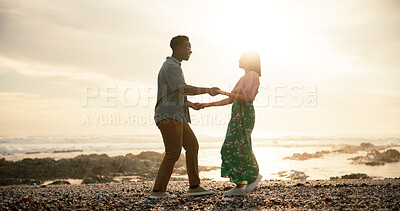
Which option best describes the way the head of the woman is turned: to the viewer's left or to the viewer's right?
to the viewer's left

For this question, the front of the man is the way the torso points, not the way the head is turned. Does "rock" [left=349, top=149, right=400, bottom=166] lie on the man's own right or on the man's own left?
on the man's own left

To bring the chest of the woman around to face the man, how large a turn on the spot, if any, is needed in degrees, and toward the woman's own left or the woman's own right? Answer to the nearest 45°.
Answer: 0° — they already face them

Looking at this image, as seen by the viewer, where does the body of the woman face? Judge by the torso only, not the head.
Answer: to the viewer's left

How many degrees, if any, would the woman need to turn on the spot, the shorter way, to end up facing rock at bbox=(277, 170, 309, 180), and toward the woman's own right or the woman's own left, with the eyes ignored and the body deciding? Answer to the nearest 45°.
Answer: approximately 90° to the woman's own right

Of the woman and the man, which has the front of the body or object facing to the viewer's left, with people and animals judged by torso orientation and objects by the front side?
the woman

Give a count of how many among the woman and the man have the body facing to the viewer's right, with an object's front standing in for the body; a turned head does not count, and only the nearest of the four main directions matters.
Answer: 1

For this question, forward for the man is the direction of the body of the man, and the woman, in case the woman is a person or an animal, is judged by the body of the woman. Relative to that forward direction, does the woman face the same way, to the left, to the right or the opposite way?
the opposite way

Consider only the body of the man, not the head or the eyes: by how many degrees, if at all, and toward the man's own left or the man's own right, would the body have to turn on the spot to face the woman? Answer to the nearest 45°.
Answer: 0° — they already face them

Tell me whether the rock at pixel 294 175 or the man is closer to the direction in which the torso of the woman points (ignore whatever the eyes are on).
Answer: the man

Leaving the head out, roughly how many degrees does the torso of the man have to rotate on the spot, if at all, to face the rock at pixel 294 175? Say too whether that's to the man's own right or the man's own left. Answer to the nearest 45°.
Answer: approximately 45° to the man's own left

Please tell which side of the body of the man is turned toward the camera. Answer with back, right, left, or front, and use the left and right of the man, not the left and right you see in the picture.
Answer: right

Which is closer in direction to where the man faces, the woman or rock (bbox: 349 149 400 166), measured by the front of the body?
the woman

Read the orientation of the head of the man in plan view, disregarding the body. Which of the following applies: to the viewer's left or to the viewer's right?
to the viewer's right
